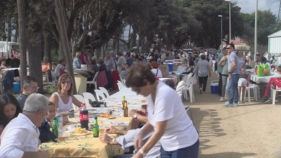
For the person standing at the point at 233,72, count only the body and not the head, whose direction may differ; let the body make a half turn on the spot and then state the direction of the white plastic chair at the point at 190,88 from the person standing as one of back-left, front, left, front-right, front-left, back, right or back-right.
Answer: back-left

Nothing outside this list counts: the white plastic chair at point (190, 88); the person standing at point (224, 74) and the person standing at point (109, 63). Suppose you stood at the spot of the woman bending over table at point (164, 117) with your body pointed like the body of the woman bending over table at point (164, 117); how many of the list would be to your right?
3

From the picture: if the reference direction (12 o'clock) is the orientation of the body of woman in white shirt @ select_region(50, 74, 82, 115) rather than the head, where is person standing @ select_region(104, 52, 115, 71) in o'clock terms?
The person standing is roughly at 8 o'clock from the woman in white shirt.

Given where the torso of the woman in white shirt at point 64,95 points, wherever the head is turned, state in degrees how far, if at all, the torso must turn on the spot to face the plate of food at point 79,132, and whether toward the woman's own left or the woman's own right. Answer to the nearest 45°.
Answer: approximately 45° to the woman's own right

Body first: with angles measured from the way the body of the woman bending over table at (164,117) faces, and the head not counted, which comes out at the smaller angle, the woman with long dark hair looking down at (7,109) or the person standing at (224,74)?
the woman with long dark hair looking down

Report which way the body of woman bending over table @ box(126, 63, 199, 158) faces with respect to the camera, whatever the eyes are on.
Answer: to the viewer's left

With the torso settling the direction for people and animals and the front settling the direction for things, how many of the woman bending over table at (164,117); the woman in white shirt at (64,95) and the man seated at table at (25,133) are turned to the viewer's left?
1

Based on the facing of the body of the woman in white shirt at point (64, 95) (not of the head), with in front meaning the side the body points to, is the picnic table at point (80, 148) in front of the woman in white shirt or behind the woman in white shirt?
in front

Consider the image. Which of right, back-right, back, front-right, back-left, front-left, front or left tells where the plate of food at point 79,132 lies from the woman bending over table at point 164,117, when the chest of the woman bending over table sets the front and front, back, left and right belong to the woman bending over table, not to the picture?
front-right

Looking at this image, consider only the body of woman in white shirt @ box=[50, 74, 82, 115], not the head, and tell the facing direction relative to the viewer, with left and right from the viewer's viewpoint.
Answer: facing the viewer and to the right of the viewer

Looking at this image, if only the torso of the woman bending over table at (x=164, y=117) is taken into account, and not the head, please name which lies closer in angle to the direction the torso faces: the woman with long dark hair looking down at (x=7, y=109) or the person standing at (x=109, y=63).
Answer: the woman with long dark hair looking down
